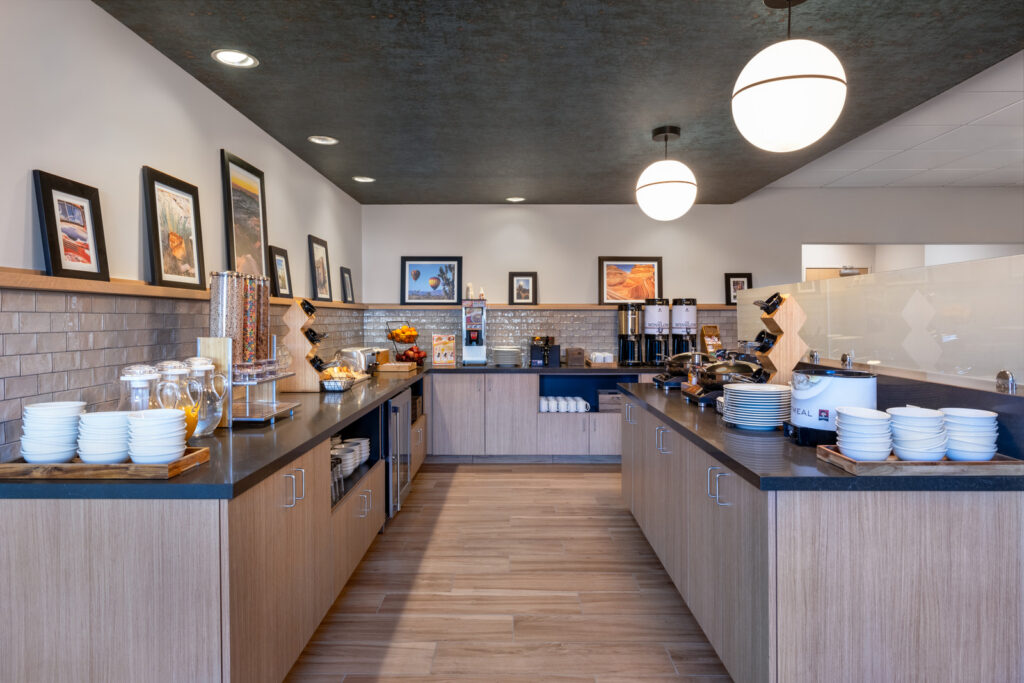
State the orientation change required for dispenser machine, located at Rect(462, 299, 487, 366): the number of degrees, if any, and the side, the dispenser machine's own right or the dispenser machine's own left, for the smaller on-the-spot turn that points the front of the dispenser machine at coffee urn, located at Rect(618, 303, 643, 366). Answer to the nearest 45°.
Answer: approximately 90° to the dispenser machine's own left

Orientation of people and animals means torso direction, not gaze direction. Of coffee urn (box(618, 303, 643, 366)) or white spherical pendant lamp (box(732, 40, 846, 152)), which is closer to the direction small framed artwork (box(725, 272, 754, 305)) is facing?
the white spherical pendant lamp

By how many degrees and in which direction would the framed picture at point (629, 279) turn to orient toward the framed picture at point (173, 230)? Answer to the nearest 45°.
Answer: approximately 45° to its right

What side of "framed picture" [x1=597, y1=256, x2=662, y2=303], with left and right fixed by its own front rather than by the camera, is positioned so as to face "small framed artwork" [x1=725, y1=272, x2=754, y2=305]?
left

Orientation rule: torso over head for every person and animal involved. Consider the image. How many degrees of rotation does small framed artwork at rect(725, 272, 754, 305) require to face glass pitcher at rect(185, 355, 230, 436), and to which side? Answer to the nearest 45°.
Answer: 0° — it already faces it

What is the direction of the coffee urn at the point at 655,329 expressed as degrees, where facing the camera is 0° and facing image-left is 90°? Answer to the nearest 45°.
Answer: approximately 0°

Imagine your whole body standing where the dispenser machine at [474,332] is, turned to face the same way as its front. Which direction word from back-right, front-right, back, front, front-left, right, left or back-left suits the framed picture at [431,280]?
back-right

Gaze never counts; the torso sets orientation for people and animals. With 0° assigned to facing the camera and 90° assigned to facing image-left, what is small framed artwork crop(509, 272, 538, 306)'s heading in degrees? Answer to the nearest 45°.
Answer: approximately 0°

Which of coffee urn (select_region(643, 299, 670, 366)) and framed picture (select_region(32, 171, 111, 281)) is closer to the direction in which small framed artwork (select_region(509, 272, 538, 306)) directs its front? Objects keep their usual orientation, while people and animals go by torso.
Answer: the framed picture

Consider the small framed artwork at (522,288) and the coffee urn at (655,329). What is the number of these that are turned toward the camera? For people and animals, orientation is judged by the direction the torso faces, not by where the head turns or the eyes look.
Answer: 2
